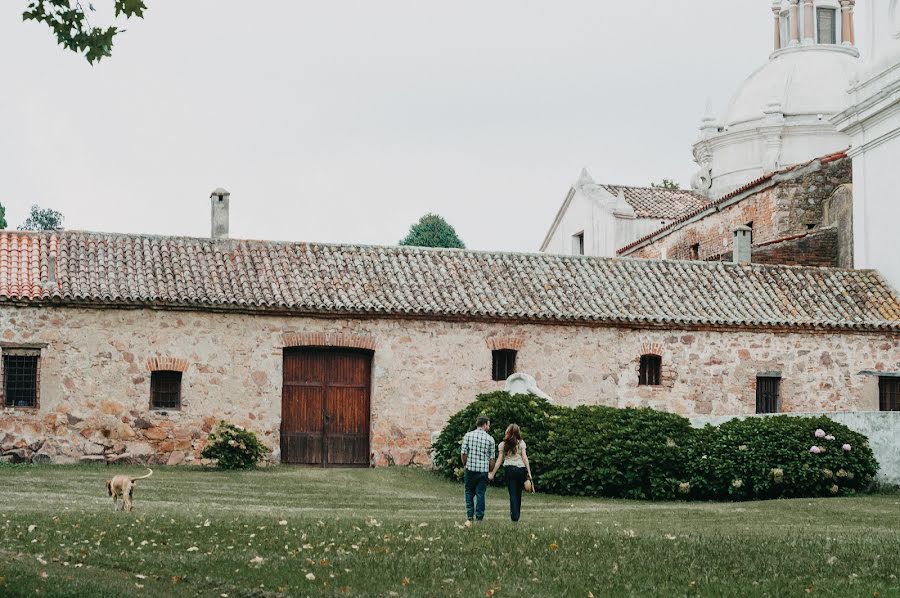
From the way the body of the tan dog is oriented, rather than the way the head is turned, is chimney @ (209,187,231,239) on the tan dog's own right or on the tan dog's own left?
on the tan dog's own right

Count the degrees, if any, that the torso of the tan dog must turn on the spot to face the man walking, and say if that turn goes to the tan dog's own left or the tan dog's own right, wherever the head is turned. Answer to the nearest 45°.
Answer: approximately 135° to the tan dog's own right

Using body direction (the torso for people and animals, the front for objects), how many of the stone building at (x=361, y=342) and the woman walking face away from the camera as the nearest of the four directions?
1

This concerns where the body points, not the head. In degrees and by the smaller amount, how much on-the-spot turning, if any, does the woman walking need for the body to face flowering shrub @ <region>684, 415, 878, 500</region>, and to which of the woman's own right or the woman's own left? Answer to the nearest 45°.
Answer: approximately 45° to the woman's own right

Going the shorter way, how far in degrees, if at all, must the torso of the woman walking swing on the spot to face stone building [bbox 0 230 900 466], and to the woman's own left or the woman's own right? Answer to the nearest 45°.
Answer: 0° — they already face it

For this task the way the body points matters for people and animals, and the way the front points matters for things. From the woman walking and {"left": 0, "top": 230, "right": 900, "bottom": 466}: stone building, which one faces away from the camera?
the woman walking

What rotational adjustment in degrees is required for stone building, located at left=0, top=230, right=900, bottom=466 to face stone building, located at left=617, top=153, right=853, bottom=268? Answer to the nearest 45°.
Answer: approximately 135° to its left

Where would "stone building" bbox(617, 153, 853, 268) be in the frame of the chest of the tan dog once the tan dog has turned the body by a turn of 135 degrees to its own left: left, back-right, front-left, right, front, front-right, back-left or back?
back-left

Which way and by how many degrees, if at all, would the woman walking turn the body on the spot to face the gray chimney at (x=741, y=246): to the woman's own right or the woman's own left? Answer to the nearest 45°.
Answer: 0° — they already face it

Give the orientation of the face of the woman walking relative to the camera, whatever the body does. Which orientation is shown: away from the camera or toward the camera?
away from the camera

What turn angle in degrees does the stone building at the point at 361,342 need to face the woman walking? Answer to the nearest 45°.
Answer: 0° — it already faces them

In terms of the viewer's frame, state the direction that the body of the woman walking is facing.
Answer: away from the camera

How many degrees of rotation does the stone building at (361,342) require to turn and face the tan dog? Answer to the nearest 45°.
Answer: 0° — it already faces it

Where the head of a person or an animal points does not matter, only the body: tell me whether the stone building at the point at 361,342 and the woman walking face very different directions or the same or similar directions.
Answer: very different directions

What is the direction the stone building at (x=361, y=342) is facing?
toward the camera

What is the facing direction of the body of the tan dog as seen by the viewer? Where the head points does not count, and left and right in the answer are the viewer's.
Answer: facing away from the viewer and to the left of the viewer
